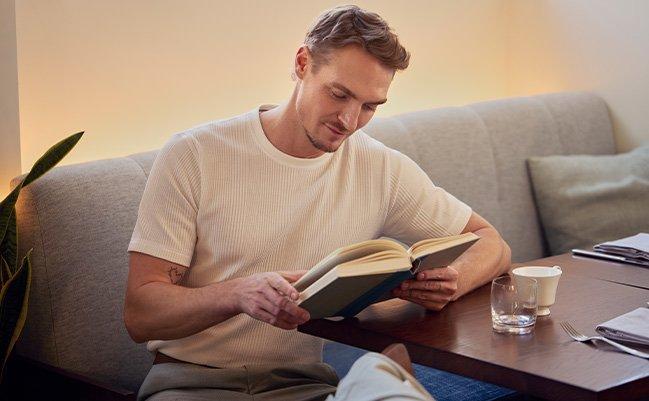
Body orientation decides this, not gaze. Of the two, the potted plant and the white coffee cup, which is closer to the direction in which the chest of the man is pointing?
the white coffee cup

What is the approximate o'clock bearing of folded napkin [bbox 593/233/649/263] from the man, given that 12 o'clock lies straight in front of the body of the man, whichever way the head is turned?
The folded napkin is roughly at 10 o'clock from the man.

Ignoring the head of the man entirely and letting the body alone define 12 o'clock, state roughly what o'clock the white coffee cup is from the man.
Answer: The white coffee cup is roughly at 11 o'clock from the man.

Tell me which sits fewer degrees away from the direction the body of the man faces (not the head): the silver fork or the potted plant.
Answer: the silver fork

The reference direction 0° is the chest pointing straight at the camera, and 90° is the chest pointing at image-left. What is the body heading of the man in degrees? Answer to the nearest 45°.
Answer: approximately 315°

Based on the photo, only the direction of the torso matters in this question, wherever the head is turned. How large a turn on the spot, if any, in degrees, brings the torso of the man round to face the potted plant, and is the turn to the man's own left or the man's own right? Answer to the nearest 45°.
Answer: approximately 135° to the man's own right
